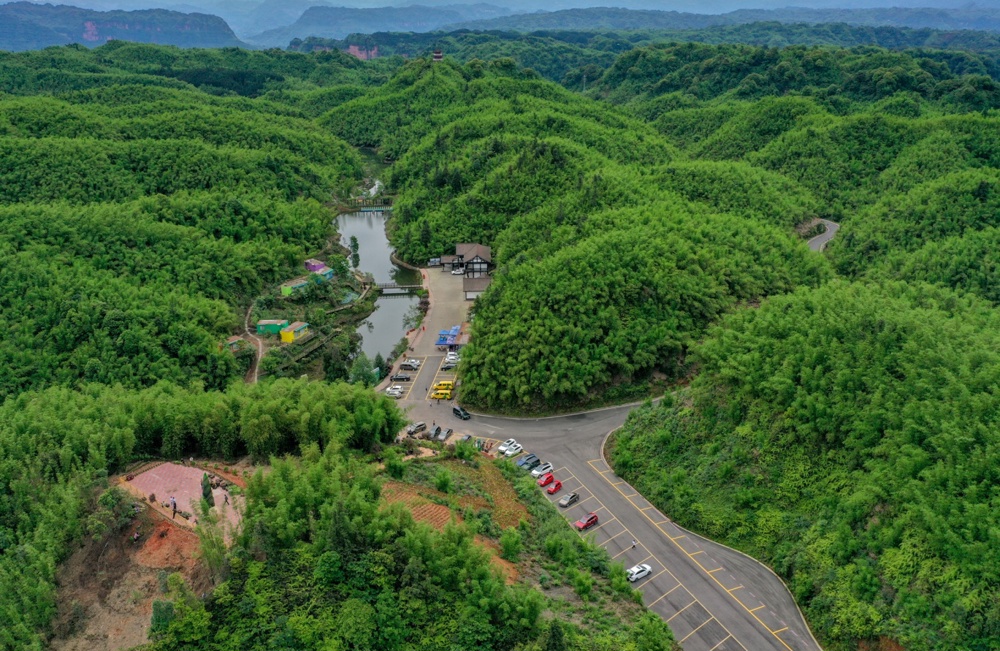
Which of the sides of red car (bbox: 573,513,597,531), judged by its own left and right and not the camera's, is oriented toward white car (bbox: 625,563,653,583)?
left

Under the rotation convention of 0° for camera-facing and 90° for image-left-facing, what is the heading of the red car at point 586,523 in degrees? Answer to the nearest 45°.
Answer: approximately 45°

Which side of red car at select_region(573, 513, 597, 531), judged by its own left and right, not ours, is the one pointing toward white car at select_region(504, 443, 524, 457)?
right

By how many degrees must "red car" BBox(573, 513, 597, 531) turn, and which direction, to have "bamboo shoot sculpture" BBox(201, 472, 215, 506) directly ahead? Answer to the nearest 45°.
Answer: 0° — it already faces it

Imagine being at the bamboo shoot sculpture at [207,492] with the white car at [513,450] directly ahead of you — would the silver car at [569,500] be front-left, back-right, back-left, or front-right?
front-right

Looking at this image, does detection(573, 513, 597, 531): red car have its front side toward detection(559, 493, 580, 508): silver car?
no

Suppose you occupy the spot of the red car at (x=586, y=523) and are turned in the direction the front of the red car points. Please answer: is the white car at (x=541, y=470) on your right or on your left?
on your right

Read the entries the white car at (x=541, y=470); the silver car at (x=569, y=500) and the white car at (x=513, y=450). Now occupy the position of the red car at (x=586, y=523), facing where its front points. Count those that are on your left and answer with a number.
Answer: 0
